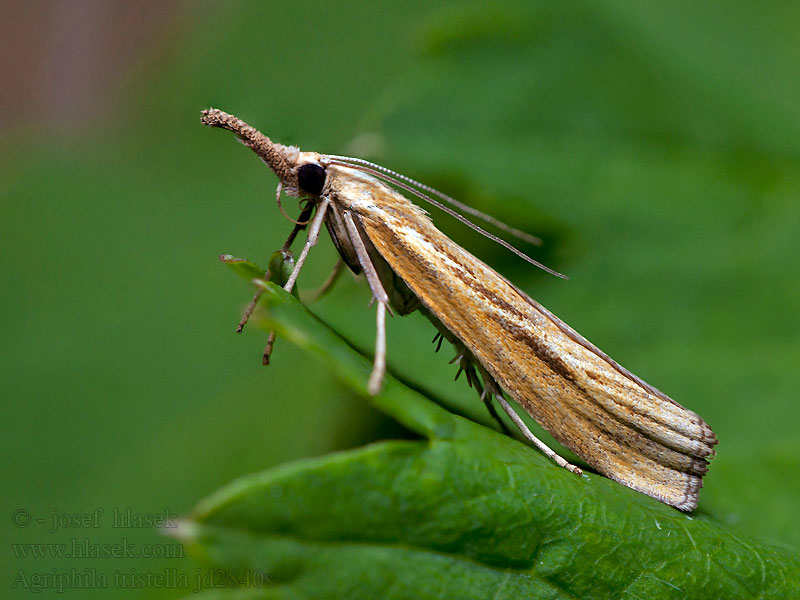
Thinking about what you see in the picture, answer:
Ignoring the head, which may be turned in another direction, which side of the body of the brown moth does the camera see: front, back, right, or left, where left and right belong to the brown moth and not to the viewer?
left
